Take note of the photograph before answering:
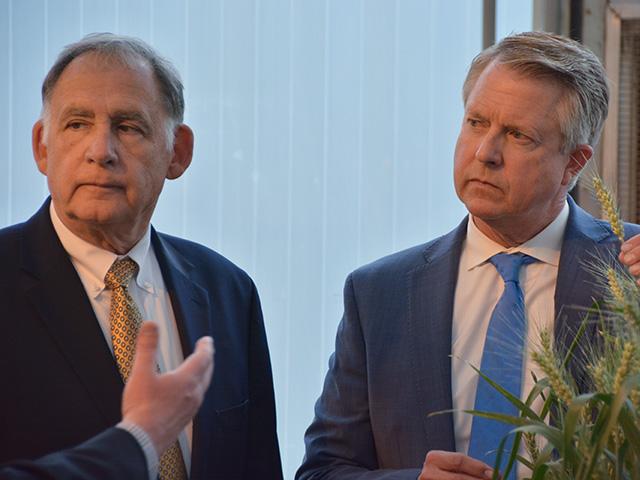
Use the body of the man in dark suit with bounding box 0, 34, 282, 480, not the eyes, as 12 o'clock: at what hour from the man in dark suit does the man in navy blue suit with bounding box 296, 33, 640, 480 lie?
The man in navy blue suit is roughly at 9 o'clock from the man in dark suit.

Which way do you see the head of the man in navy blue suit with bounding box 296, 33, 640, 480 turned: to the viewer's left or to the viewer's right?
to the viewer's left

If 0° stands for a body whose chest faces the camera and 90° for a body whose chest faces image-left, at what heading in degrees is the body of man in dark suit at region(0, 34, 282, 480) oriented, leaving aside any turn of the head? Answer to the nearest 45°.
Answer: approximately 0°
